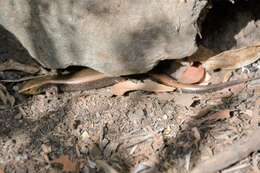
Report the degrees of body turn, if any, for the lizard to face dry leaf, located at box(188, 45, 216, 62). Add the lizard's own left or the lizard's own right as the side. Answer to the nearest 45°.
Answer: approximately 180°

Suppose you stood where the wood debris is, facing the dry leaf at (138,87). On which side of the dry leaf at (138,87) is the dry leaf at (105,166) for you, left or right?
left

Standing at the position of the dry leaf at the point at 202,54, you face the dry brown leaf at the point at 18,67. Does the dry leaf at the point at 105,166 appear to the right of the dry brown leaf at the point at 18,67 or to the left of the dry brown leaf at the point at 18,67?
left

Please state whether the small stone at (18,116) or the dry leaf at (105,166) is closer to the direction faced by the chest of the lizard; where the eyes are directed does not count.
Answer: the small stone

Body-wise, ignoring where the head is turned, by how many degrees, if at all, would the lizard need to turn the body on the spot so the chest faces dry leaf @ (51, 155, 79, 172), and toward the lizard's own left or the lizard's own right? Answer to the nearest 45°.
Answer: approximately 90° to the lizard's own left

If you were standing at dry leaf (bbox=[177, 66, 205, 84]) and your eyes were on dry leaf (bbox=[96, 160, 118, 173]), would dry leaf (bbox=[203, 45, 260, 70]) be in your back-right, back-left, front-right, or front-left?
back-left

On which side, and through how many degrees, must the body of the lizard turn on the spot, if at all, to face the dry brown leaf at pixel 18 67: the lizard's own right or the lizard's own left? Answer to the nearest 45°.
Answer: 0° — it already faces it

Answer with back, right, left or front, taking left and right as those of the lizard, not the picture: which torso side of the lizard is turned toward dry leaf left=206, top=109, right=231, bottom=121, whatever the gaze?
back

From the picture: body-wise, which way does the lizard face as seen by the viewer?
to the viewer's left

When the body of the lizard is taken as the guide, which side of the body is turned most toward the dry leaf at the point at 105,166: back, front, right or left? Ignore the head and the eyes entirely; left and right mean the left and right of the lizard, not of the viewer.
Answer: left
